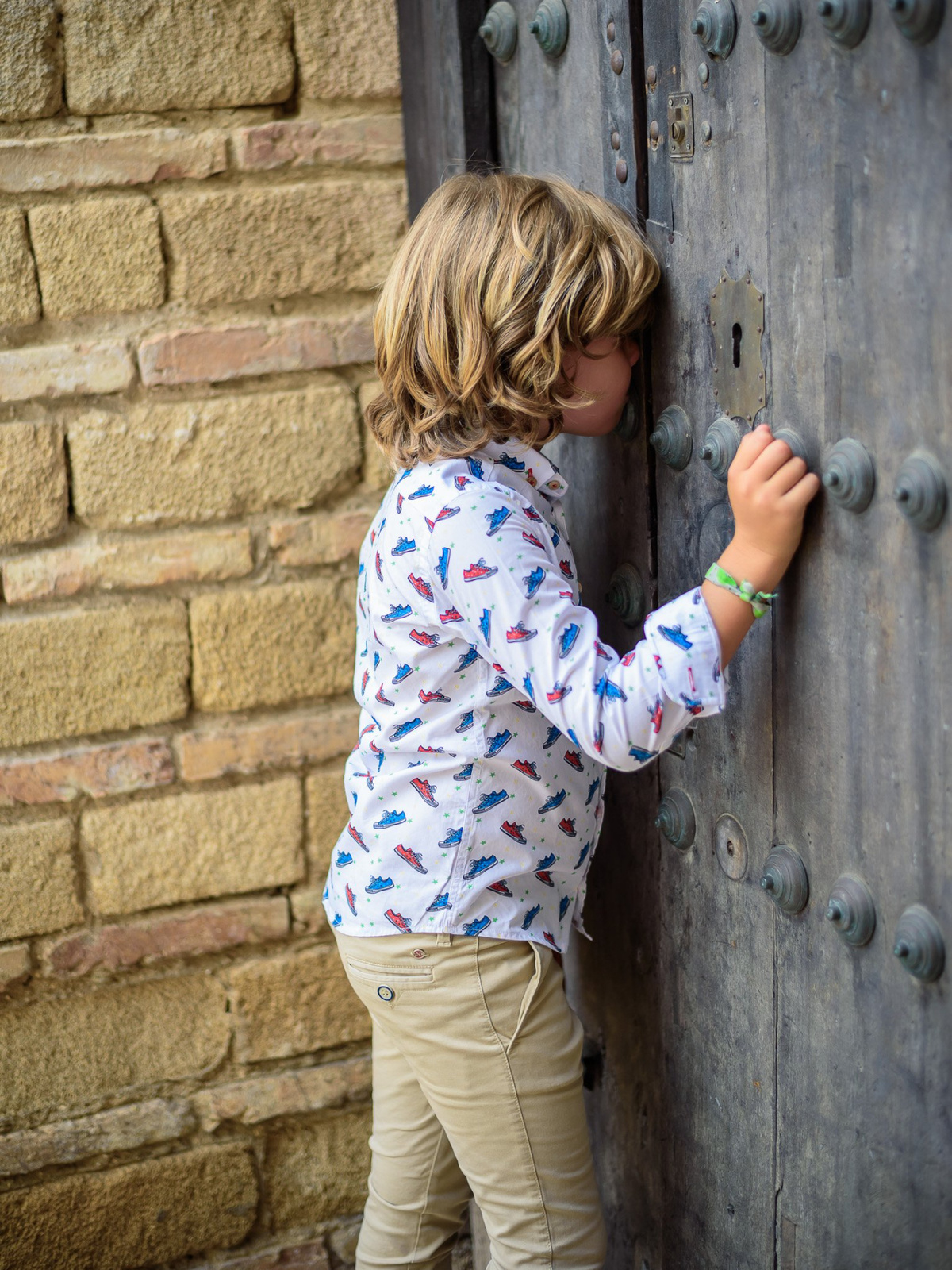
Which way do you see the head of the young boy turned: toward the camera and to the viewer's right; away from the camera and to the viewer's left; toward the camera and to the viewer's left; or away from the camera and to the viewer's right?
away from the camera and to the viewer's right

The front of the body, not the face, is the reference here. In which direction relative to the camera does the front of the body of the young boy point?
to the viewer's right
